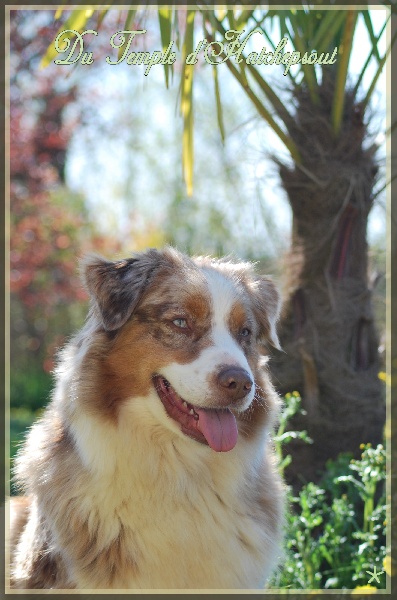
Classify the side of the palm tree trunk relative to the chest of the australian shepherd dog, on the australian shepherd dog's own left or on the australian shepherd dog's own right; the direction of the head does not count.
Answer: on the australian shepherd dog's own left

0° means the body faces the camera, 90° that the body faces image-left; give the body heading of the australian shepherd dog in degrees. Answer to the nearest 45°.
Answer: approximately 315°
